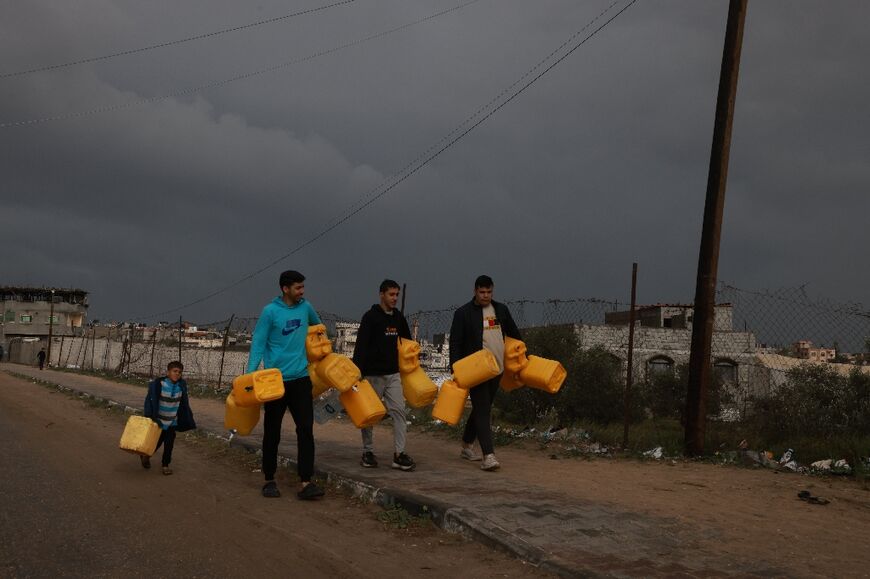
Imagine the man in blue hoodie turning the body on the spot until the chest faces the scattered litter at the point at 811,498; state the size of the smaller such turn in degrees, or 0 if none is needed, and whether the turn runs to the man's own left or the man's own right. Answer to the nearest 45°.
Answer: approximately 45° to the man's own left

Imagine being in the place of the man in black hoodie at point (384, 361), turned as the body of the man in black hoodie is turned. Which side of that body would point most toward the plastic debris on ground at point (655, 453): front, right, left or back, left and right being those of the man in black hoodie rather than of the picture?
left

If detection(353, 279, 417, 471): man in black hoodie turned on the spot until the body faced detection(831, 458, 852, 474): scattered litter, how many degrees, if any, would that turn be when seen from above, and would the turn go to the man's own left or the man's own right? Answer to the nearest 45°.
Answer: approximately 45° to the man's own left

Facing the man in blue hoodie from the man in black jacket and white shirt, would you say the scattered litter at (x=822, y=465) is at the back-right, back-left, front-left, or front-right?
back-left

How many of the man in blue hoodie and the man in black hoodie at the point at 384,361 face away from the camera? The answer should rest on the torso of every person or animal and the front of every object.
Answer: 0

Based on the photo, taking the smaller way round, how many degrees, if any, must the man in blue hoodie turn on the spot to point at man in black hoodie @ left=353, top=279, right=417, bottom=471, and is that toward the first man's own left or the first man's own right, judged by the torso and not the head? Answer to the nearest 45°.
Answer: approximately 90° to the first man's own left

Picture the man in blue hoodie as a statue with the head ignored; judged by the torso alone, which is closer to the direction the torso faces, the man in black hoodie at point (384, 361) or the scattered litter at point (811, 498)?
the scattered litter

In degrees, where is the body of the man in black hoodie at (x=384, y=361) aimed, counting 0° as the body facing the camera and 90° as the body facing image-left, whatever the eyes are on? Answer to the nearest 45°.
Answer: approximately 315°

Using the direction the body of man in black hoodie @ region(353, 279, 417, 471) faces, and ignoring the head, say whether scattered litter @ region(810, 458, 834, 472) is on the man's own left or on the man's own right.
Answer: on the man's own left

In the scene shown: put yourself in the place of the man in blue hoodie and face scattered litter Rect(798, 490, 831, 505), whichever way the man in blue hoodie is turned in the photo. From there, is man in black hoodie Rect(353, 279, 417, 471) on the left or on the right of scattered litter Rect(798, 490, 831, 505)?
left
